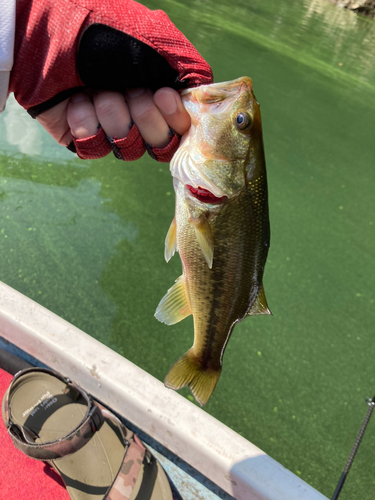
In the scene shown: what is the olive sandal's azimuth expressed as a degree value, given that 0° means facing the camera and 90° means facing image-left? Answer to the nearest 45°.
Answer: approximately 315°
